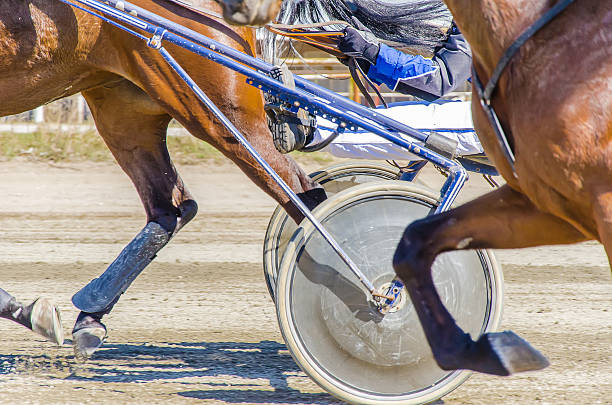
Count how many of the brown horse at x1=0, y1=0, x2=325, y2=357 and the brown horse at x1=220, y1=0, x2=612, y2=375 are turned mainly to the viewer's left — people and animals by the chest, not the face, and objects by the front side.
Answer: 2

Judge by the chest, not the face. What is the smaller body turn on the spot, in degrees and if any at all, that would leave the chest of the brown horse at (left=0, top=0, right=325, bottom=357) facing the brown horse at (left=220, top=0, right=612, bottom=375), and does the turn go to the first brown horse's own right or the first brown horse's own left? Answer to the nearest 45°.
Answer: approximately 135° to the first brown horse's own left

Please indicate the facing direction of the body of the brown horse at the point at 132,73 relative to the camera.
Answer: to the viewer's left

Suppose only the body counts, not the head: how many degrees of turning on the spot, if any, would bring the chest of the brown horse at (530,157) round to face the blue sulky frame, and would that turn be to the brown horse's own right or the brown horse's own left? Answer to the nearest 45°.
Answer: approximately 45° to the brown horse's own right

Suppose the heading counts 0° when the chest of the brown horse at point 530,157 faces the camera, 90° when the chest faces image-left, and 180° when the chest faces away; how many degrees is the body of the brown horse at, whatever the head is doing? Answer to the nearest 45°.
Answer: approximately 90°

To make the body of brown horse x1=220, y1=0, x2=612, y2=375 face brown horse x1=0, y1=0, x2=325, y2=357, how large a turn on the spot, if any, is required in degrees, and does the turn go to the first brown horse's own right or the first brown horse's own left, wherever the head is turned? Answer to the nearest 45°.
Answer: approximately 45° to the first brown horse's own right
